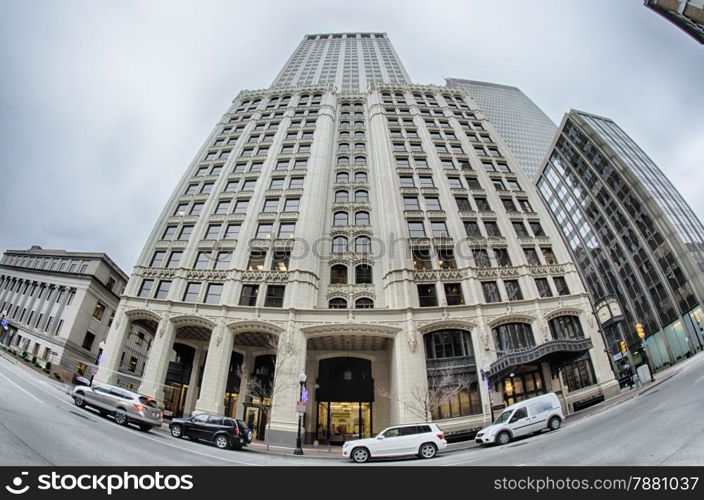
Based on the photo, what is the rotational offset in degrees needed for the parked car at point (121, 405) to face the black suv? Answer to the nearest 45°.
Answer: approximately 135° to its right

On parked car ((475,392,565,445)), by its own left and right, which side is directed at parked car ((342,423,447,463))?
front

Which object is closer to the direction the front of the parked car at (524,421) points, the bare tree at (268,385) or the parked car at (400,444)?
the parked car

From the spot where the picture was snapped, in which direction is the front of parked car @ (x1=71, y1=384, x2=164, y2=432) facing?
facing away from the viewer and to the left of the viewer

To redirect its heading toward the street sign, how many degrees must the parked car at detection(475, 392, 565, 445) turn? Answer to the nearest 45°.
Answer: approximately 45° to its right

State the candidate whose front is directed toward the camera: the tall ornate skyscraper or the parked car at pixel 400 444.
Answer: the tall ornate skyscraper

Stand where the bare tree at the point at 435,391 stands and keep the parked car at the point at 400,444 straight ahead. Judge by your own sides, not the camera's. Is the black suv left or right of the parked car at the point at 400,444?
right

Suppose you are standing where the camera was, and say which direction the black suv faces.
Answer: facing away from the viewer and to the left of the viewer

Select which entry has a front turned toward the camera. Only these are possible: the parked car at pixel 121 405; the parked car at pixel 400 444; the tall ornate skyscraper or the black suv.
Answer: the tall ornate skyscraper

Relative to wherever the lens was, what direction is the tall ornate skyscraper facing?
facing the viewer

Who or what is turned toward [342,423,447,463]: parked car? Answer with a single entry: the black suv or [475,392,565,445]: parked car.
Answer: [475,392,565,445]: parked car

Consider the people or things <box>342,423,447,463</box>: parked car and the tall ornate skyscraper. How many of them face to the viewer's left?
1

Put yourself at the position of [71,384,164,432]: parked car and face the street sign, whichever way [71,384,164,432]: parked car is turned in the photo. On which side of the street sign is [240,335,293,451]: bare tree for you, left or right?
left

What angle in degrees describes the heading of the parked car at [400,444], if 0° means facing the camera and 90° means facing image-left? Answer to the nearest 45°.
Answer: approximately 90°
